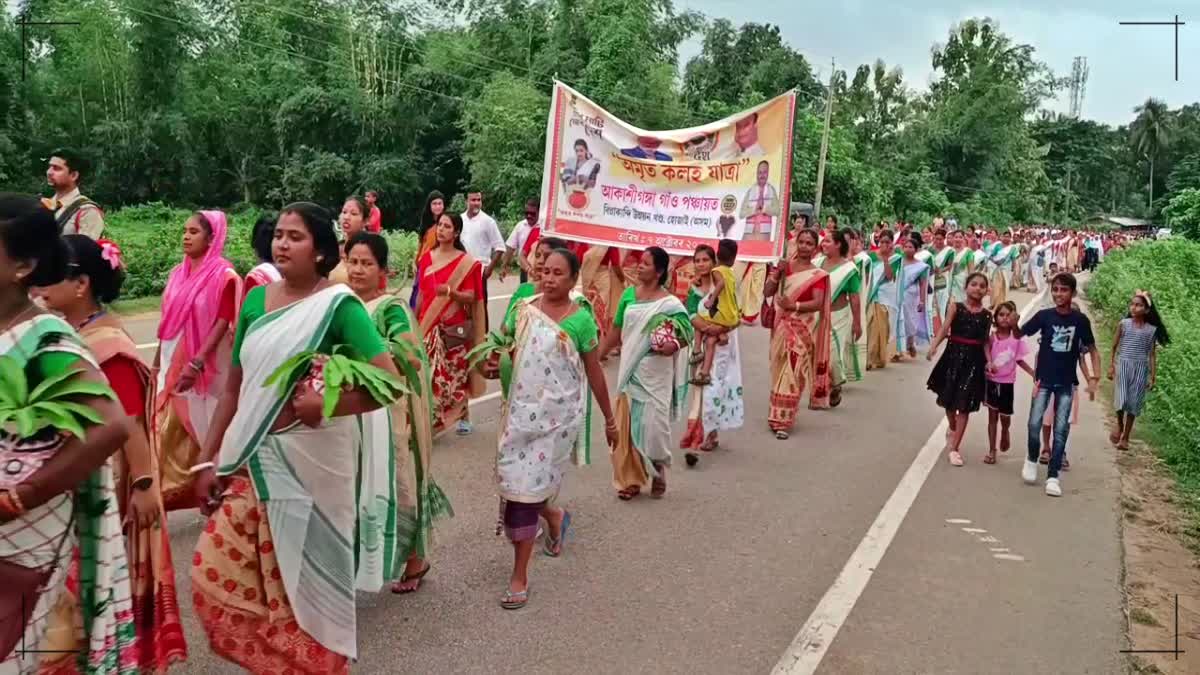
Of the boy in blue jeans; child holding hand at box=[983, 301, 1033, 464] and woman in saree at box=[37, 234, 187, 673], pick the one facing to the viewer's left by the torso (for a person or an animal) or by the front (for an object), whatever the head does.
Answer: the woman in saree

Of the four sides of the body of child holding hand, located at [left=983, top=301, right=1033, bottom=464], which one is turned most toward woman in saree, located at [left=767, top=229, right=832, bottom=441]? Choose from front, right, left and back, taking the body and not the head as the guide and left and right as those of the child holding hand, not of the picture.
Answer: right

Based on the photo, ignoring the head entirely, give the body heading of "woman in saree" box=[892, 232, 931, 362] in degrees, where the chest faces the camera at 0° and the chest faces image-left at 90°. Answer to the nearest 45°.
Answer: approximately 45°

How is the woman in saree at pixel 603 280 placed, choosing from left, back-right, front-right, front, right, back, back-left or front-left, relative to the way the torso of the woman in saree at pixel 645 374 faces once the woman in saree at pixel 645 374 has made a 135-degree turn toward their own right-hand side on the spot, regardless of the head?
front
